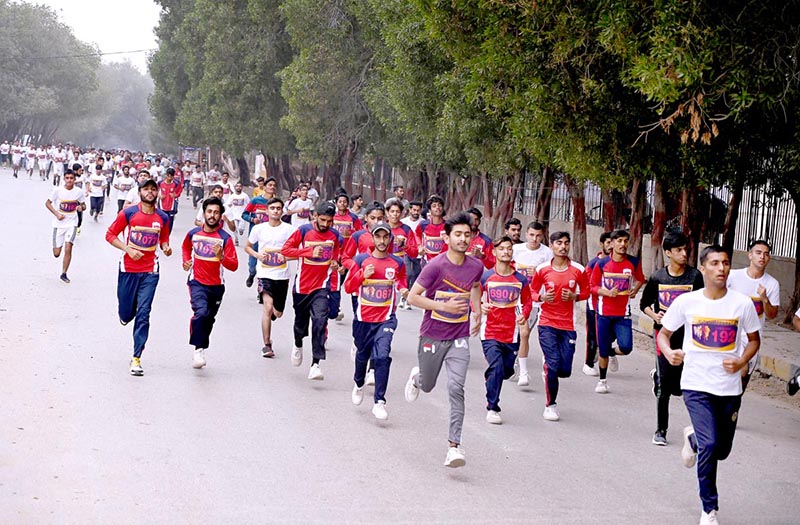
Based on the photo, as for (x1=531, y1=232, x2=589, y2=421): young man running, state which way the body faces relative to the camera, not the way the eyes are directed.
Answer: toward the camera

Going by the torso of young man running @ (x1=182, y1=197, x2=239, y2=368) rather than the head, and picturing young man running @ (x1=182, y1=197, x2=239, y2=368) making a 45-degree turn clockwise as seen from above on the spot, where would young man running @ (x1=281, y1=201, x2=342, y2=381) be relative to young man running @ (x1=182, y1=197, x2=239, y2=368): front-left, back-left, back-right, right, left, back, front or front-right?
back-left

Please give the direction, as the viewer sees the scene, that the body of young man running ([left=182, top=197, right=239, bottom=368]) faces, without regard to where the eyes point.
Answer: toward the camera

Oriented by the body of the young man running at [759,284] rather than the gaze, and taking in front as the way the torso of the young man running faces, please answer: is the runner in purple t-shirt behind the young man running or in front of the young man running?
in front

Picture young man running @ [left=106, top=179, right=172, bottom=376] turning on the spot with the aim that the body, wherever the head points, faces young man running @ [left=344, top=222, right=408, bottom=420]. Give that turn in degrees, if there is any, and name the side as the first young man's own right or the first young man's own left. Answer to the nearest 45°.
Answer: approximately 45° to the first young man's own left

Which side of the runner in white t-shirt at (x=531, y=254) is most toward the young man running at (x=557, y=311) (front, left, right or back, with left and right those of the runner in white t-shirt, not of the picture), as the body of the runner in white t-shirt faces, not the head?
front

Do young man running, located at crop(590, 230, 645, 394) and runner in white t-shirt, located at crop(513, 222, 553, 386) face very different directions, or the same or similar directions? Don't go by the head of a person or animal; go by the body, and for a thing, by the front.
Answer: same or similar directions

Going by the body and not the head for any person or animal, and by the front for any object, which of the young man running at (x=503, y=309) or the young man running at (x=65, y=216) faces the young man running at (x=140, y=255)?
the young man running at (x=65, y=216)

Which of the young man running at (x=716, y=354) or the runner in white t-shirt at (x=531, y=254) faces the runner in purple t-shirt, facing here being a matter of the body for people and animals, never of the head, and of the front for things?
the runner in white t-shirt

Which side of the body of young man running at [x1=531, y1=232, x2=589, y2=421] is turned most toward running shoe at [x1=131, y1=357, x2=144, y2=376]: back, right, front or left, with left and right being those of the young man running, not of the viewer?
right

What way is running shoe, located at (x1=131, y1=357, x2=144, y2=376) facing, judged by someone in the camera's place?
facing the viewer

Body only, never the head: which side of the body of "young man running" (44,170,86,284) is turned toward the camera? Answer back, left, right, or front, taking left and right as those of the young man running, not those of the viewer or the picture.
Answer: front
